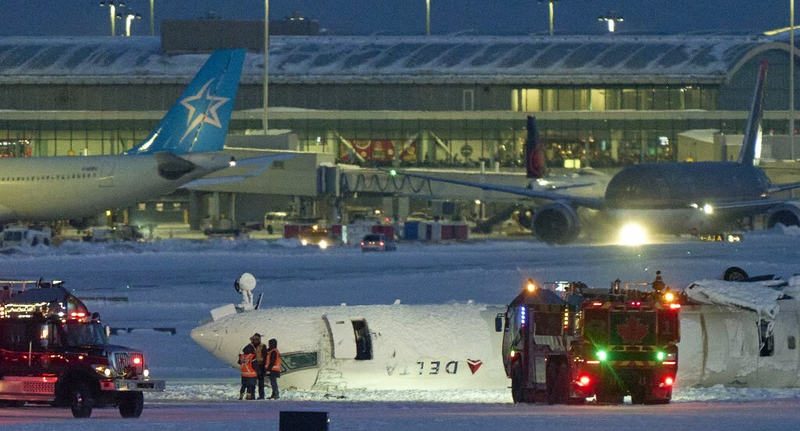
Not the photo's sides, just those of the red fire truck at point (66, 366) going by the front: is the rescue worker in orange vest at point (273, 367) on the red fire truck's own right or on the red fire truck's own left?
on the red fire truck's own left

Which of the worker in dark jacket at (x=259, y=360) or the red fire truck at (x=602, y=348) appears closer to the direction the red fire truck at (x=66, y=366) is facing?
the red fire truck

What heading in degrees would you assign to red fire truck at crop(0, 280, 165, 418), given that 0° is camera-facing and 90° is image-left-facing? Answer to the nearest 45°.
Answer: approximately 315°

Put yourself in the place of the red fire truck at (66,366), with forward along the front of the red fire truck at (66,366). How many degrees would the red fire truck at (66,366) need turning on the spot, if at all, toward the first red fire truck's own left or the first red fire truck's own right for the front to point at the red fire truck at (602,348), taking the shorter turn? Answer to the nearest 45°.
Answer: approximately 45° to the first red fire truck's own left

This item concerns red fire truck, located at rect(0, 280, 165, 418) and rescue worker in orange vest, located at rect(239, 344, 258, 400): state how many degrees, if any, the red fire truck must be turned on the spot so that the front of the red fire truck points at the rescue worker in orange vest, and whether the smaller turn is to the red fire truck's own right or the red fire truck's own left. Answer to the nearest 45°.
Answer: approximately 90° to the red fire truck's own left
